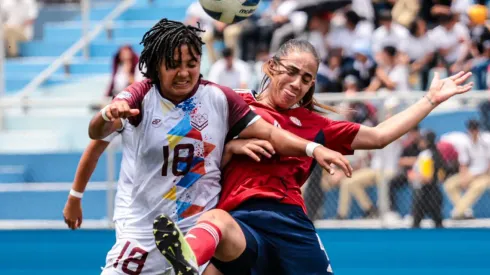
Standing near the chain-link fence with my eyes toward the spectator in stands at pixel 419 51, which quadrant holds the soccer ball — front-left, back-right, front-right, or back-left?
back-left

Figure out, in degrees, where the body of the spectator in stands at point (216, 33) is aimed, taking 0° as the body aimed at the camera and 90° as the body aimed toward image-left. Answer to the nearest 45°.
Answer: approximately 0°

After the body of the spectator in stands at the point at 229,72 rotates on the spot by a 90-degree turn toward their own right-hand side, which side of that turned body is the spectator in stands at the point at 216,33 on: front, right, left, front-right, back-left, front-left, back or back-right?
right

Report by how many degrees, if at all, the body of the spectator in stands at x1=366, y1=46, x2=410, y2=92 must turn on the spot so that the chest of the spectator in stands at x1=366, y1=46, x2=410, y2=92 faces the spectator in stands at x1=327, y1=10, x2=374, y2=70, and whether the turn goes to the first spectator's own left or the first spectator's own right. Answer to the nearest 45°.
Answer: approximately 135° to the first spectator's own right
